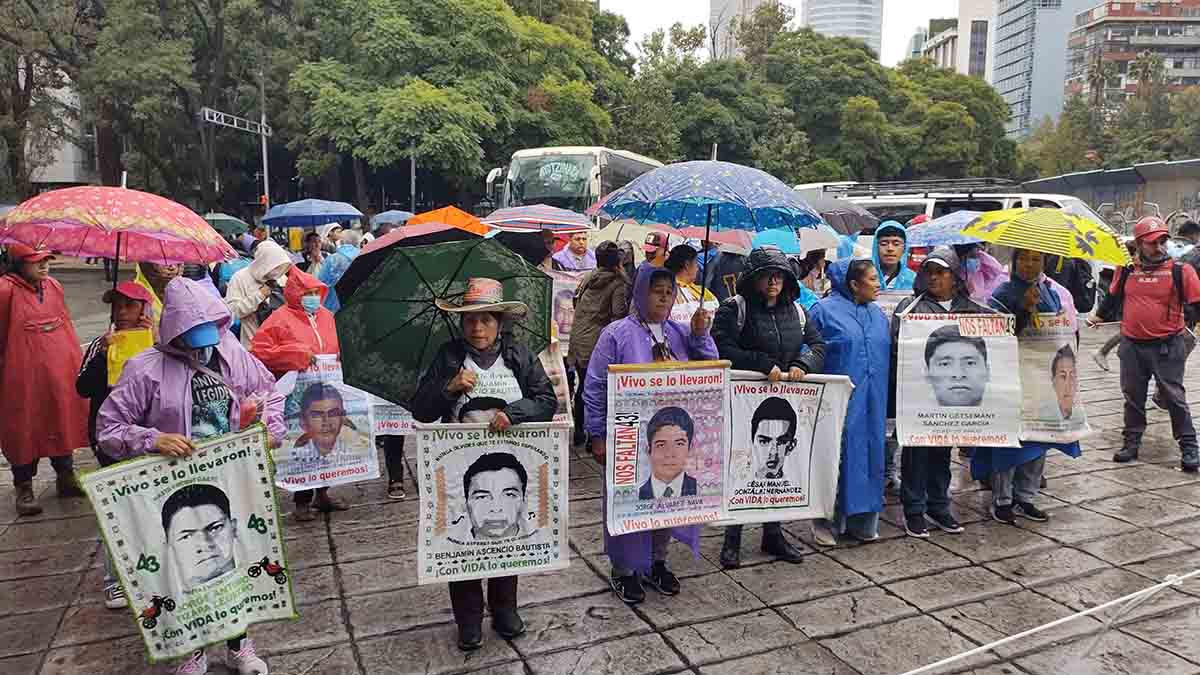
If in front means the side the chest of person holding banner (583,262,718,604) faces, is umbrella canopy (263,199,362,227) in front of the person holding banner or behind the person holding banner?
behind

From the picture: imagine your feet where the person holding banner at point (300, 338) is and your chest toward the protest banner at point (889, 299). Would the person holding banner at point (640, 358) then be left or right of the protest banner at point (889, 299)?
right

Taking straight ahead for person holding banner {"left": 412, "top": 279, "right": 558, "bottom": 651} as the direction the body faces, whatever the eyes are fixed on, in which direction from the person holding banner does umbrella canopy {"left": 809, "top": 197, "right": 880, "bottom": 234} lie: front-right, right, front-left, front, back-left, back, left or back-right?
back-left

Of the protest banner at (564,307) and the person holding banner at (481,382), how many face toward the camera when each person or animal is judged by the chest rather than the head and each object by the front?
2

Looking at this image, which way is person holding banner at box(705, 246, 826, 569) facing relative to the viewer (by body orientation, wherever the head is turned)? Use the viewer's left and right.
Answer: facing the viewer

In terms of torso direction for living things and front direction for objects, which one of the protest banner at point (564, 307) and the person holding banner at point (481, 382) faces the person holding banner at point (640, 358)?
the protest banner

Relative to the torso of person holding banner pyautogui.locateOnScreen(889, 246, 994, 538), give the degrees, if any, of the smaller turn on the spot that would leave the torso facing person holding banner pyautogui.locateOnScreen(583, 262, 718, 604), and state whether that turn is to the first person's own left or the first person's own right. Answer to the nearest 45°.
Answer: approximately 45° to the first person's own right

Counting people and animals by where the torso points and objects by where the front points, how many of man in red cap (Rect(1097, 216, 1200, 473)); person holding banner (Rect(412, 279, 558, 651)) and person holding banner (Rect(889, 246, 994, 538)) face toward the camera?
3

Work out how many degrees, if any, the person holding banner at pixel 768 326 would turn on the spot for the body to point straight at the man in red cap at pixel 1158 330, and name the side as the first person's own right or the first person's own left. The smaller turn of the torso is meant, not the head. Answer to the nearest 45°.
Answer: approximately 135° to the first person's own left

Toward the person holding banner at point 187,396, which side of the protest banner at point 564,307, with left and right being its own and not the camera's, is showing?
front

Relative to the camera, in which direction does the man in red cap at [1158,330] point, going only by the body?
toward the camera

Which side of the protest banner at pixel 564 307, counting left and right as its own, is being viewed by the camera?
front

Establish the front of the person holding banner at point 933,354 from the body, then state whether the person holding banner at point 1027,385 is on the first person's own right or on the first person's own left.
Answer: on the first person's own left

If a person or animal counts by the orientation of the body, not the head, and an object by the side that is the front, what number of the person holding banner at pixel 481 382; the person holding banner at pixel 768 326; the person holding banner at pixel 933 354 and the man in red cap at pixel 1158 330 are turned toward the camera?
4

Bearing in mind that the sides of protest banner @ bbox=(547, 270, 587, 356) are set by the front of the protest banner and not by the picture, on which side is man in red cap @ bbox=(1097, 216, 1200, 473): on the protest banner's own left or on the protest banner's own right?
on the protest banner's own left
